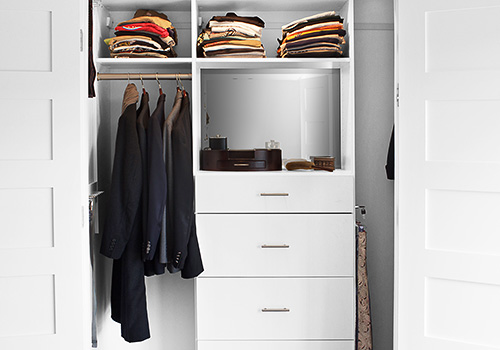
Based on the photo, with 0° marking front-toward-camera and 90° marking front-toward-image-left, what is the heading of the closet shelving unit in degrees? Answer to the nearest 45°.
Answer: approximately 0°

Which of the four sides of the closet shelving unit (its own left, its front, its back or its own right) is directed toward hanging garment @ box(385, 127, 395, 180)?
left
